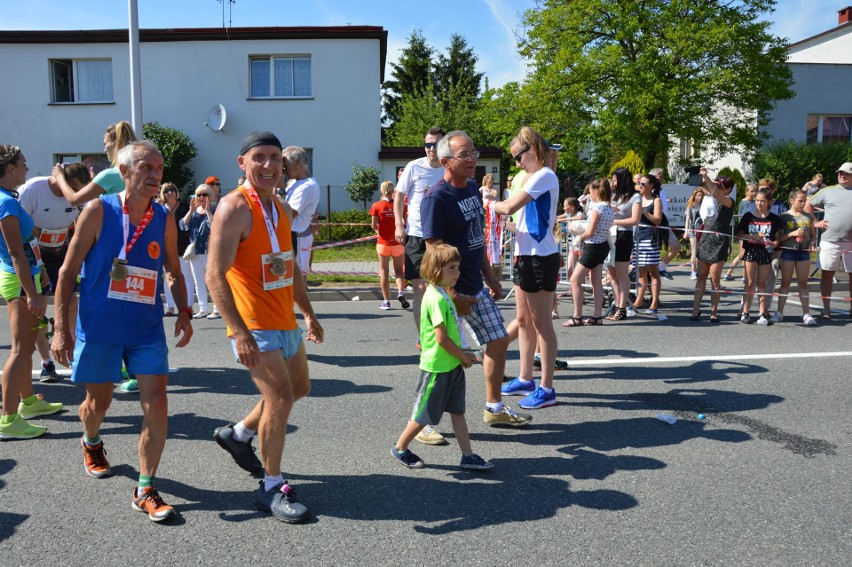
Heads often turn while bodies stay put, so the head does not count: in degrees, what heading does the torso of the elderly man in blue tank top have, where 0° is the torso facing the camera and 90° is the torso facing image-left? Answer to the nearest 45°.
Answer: approximately 315°

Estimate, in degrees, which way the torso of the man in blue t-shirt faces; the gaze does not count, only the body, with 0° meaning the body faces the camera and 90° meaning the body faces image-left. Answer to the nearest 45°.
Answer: approximately 315°

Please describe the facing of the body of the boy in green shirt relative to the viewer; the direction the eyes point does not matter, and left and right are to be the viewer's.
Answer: facing to the right of the viewer

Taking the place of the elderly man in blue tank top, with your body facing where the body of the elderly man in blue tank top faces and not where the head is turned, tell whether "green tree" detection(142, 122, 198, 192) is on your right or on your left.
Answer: on your left

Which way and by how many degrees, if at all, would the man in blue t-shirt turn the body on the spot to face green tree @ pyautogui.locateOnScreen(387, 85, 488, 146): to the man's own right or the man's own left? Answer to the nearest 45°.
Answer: approximately 135° to the man's own left

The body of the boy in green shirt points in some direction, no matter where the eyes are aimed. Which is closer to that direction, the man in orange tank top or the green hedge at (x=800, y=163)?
the green hedge

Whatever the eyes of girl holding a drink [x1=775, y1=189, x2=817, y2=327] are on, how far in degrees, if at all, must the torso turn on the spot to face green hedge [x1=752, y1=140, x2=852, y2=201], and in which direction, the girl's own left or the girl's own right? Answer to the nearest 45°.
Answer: approximately 180°

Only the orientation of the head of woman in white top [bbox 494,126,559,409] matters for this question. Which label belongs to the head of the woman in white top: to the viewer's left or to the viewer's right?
to the viewer's left
